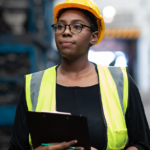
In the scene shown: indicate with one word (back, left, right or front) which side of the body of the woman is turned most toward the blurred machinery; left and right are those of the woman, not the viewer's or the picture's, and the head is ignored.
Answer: back

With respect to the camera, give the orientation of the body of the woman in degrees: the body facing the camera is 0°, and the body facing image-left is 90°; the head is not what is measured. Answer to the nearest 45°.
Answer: approximately 0°
